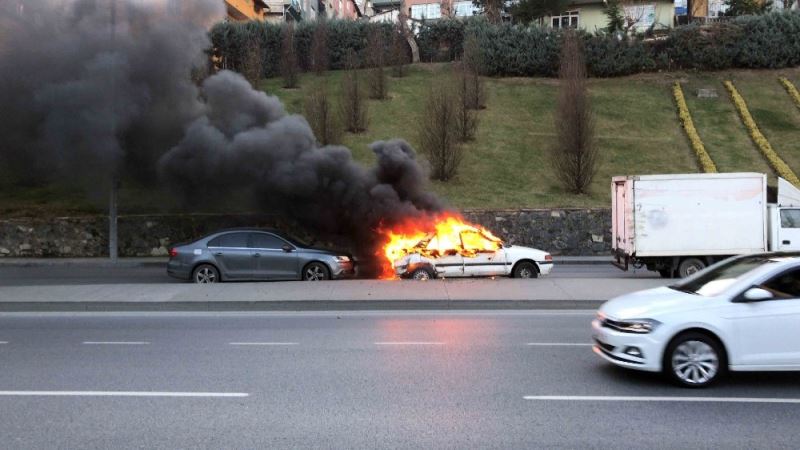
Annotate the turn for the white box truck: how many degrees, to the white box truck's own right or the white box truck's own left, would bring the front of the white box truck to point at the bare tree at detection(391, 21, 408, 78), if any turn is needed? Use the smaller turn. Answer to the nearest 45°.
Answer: approximately 135° to the white box truck's own left

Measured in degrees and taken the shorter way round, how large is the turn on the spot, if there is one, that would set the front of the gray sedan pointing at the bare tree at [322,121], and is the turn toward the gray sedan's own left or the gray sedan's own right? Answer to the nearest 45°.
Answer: approximately 90° to the gray sedan's own left

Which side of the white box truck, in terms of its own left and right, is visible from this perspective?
right

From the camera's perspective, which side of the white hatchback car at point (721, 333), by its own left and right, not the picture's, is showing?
left

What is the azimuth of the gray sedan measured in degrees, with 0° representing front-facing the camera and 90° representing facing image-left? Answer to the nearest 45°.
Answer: approximately 270°

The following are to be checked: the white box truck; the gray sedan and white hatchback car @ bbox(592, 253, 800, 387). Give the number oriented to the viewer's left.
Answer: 1

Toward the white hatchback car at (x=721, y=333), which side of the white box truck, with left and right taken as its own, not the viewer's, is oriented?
right

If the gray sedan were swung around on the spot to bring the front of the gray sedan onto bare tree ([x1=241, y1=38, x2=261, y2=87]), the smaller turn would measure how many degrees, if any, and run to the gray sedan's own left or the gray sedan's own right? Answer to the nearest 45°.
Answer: approximately 90° to the gray sedan's own left

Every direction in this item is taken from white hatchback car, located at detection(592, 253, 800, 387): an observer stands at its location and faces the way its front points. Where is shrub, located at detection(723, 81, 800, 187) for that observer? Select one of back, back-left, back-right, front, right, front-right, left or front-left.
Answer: right

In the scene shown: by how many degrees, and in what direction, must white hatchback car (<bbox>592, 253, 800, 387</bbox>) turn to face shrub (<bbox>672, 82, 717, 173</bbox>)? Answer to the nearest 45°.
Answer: approximately 90° to its right
